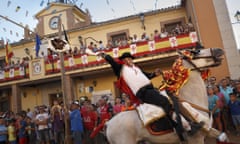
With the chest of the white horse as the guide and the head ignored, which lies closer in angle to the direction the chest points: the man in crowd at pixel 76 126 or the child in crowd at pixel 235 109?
the child in crowd

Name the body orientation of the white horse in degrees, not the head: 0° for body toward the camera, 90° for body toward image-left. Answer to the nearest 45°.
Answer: approximately 270°

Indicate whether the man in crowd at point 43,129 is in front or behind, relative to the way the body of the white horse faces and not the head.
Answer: behind

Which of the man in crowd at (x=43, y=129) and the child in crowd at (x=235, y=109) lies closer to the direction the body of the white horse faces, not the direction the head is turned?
the child in crowd

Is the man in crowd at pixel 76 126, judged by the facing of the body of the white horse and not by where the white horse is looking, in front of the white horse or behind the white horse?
behind

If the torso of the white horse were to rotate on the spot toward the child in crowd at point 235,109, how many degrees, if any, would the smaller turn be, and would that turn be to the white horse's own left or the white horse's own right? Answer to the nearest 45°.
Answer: approximately 45° to the white horse's own left
